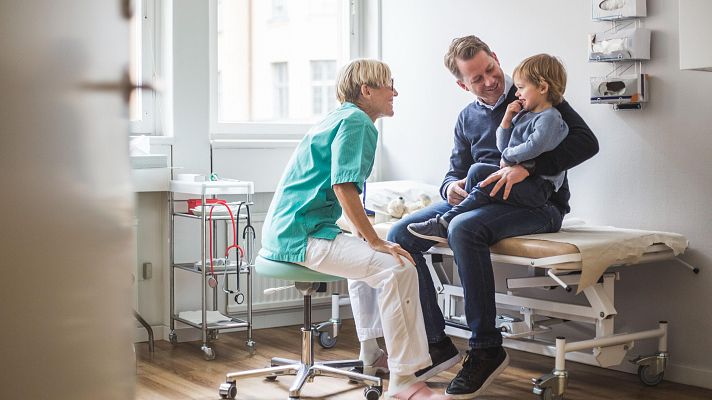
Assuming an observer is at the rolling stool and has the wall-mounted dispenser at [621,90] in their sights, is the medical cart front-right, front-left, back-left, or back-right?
back-left

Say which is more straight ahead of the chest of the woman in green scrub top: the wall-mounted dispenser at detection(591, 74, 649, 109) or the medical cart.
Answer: the wall-mounted dispenser

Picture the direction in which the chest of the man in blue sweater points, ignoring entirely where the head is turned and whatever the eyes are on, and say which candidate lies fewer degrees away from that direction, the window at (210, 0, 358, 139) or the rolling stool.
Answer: the rolling stool

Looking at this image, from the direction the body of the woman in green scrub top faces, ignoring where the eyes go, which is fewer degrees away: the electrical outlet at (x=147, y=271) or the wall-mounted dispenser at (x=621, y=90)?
the wall-mounted dispenser

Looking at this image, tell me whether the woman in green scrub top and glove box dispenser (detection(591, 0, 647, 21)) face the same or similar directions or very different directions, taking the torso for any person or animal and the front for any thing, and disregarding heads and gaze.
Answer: very different directions

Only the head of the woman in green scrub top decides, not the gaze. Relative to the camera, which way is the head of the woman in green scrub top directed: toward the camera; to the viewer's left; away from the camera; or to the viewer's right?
to the viewer's right

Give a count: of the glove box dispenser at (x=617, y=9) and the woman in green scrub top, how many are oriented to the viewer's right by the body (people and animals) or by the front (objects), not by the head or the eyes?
1

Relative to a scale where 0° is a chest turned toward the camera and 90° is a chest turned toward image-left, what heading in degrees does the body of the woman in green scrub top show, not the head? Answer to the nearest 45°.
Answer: approximately 270°
